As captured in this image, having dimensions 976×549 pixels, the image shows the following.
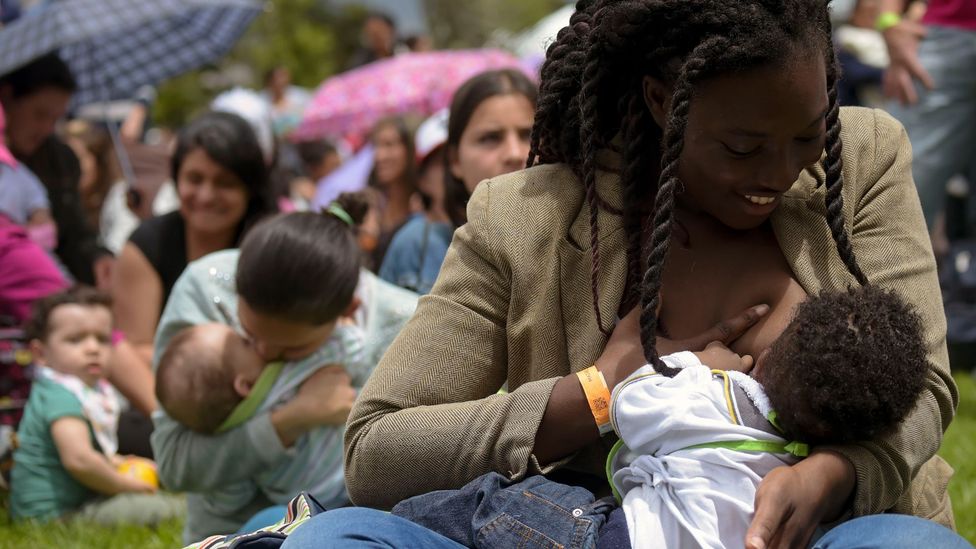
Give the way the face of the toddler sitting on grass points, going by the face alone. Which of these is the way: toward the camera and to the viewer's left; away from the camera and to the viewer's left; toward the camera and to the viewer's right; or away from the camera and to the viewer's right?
toward the camera and to the viewer's right

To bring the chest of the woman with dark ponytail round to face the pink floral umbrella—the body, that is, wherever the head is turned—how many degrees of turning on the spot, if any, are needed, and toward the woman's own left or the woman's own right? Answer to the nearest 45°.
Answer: approximately 135° to the woman's own right

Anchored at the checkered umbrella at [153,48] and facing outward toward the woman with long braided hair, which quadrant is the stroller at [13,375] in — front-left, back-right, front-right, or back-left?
front-right

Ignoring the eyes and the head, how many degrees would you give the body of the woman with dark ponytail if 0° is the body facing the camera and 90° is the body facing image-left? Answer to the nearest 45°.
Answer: approximately 45°

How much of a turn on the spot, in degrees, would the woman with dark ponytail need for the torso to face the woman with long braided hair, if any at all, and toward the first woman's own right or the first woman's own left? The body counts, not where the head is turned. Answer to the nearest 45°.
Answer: approximately 90° to the first woman's own left

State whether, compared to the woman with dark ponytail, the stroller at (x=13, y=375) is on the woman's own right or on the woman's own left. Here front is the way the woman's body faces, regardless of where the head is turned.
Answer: on the woman's own right

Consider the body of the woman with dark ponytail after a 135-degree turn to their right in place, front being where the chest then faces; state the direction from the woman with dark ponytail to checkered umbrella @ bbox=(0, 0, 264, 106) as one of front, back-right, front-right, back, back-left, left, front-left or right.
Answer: front
